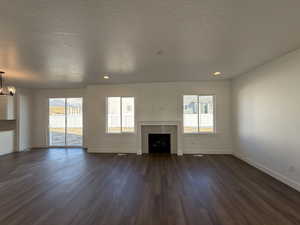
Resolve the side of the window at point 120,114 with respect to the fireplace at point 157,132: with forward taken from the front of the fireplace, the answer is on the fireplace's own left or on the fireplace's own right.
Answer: on the fireplace's own right

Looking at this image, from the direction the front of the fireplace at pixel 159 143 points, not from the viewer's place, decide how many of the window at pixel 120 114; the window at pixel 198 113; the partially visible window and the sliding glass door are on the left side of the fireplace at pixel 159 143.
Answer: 1

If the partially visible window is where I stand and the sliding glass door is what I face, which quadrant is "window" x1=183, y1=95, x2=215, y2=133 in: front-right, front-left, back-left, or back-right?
front-right

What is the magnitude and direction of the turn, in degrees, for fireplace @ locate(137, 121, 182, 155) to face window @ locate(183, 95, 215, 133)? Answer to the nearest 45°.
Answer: approximately 90° to its left

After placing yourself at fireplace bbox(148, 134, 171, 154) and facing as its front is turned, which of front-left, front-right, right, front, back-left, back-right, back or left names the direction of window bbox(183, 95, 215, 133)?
left

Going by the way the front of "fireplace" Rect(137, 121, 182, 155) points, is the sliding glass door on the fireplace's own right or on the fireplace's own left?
on the fireplace's own right

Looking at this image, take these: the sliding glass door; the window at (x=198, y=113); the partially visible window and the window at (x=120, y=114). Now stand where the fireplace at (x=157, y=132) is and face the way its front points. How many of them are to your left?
1

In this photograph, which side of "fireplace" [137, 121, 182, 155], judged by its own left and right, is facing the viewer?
front

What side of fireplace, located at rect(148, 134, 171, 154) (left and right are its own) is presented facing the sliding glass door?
right

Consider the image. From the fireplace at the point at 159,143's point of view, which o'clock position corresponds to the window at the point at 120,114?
The window is roughly at 3 o'clock from the fireplace.
